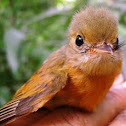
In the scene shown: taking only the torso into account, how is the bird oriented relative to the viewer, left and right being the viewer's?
facing the viewer and to the right of the viewer
